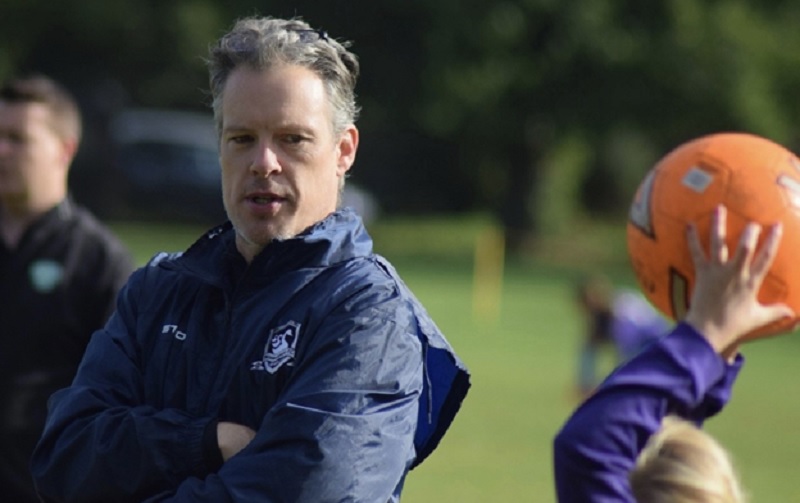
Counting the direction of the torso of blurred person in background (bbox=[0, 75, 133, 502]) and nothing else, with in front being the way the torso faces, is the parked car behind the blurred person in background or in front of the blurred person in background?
behind

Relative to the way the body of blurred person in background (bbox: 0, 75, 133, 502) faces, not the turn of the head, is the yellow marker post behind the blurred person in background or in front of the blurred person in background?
behind
